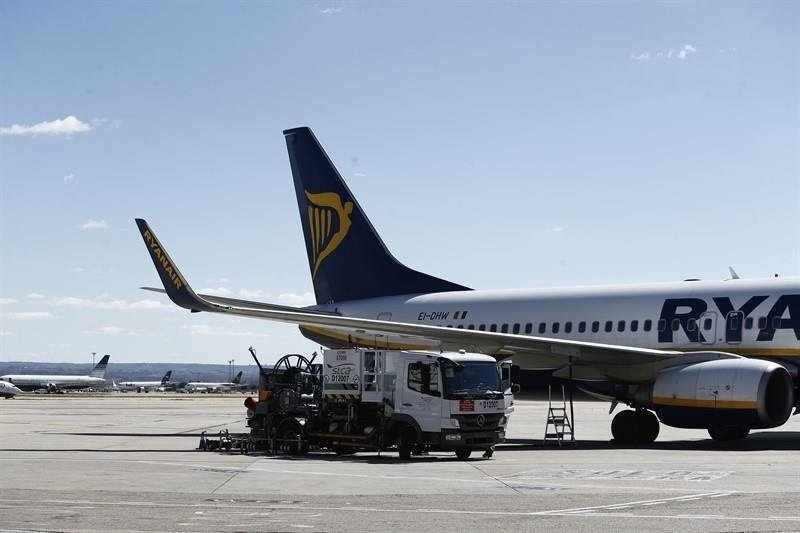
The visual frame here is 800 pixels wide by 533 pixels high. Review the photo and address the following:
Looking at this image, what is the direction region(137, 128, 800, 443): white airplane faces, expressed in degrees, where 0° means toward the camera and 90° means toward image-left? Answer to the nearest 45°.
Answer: approximately 315°

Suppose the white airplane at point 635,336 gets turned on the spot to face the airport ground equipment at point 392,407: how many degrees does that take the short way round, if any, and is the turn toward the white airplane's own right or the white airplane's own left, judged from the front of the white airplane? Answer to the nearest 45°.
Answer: approximately 90° to the white airplane's own right
